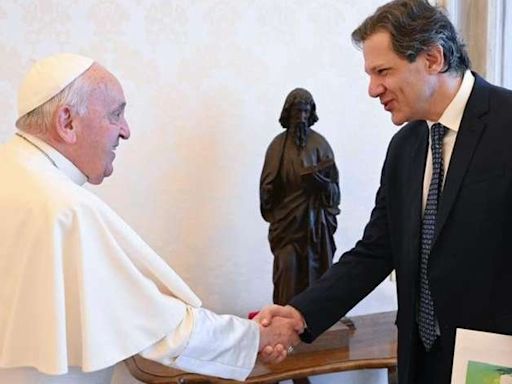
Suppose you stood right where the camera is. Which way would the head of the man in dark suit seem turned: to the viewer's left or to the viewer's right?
to the viewer's left

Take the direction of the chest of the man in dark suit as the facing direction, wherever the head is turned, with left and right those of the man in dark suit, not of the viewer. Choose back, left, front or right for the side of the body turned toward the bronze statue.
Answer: right

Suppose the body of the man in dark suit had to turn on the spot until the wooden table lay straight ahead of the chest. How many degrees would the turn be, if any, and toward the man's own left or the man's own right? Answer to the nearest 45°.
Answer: approximately 90° to the man's own right

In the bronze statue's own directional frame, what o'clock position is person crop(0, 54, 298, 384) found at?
The person is roughly at 1 o'clock from the bronze statue.

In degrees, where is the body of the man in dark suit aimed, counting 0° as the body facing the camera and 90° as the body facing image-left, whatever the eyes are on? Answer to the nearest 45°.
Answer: approximately 45°

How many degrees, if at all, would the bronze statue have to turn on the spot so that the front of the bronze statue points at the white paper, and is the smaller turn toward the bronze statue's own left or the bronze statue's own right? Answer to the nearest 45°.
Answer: approximately 45° to the bronze statue's own left

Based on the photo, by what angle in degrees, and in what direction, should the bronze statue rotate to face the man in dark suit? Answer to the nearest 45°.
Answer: approximately 45° to its left

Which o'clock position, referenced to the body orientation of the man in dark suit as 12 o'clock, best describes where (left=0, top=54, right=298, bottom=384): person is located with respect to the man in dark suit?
The person is roughly at 1 o'clock from the man in dark suit.

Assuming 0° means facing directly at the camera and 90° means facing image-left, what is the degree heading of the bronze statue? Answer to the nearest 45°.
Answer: approximately 0°
